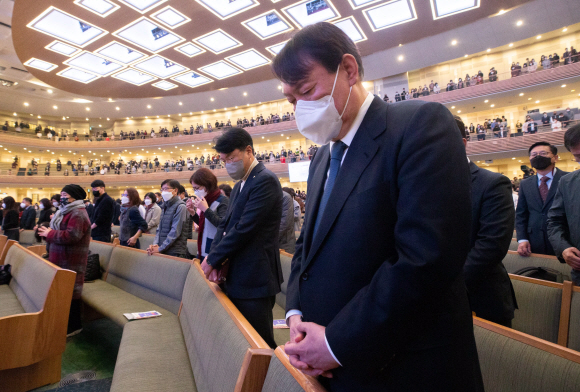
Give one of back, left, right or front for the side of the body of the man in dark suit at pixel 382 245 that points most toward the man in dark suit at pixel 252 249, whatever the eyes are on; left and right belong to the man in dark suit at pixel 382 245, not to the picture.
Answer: right

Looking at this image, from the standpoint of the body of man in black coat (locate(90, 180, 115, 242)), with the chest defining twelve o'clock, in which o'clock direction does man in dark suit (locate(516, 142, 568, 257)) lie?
The man in dark suit is roughly at 9 o'clock from the man in black coat.

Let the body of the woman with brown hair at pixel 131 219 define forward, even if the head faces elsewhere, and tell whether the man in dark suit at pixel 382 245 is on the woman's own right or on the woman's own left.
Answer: on the woman's own left

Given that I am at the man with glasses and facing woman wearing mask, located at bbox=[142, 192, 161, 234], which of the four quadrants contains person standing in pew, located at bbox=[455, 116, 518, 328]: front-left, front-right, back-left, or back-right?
back-right

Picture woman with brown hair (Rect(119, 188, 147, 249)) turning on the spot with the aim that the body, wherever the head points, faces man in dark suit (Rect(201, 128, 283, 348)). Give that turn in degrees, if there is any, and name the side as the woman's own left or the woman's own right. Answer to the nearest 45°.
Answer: approximately 45° to the woman's own left

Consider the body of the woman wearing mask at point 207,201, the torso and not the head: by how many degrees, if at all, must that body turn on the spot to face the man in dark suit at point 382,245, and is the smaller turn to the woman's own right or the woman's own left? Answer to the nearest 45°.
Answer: approximately 45° to the woman's own left
